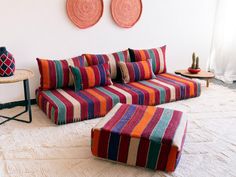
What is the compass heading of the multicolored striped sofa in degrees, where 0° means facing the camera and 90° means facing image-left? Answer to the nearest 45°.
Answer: approximately 315°

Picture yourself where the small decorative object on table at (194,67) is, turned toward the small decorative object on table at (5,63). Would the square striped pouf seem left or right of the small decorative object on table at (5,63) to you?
left

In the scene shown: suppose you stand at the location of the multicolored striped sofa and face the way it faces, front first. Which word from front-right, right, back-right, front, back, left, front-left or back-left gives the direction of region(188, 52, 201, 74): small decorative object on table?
left

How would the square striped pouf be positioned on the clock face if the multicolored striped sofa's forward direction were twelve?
The square striped pouf is roughly at 1 o'clock from the multicolored striped sofa.

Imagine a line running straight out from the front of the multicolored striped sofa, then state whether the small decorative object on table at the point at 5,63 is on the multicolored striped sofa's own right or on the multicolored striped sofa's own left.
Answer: on the multicolored striped sofa's own right

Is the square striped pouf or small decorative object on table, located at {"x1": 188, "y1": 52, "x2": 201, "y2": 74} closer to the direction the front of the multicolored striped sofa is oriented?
the square striped pouf

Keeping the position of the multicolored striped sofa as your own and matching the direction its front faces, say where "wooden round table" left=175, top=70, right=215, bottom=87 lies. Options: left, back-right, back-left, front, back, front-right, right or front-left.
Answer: left
